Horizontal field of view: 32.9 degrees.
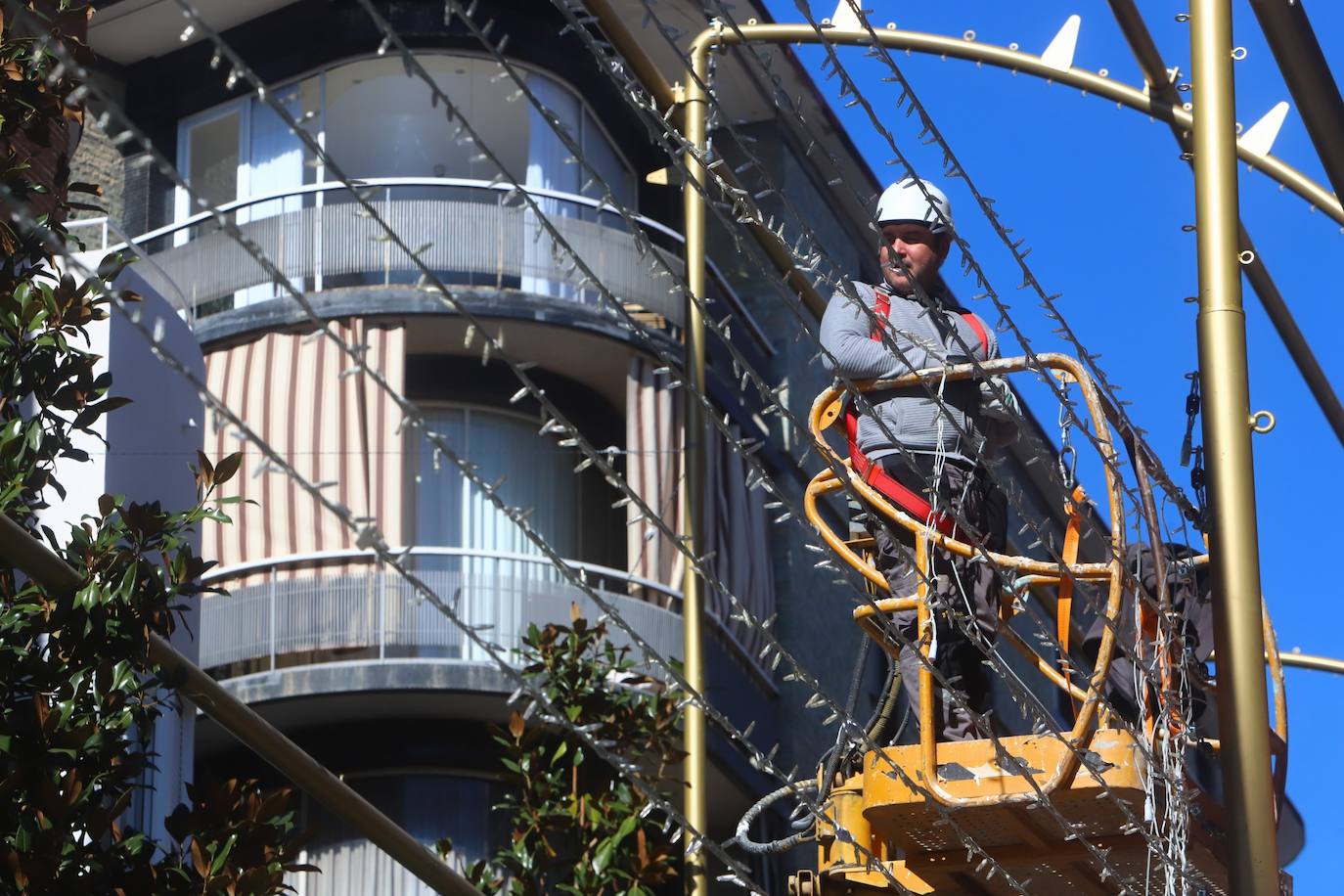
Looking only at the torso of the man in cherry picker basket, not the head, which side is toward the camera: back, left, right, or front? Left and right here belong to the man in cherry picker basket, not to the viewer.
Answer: front

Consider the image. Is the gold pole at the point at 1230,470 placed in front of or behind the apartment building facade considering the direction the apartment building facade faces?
in front

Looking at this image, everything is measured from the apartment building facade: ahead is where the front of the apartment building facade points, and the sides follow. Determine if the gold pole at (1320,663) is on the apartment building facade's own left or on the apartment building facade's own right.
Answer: on the apartment building facade's own left

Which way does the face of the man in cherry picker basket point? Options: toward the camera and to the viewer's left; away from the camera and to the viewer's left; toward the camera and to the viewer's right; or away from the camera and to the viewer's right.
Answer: toward the camera and to the viewer's left

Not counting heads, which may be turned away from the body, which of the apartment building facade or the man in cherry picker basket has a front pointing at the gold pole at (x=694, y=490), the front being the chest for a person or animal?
the apartment building facade

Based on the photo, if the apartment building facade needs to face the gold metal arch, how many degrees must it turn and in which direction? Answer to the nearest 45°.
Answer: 0° — it already faces it

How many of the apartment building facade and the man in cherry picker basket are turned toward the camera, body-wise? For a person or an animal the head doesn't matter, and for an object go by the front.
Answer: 2

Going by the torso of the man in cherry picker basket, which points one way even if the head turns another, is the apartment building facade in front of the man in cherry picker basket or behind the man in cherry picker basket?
behind

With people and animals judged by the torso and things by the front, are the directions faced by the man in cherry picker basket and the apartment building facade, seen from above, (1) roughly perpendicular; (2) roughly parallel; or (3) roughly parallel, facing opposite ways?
roughly parallel

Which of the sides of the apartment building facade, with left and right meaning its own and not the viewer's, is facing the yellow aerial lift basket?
front

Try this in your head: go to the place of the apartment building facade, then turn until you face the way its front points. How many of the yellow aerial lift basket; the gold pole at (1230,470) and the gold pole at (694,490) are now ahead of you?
3
